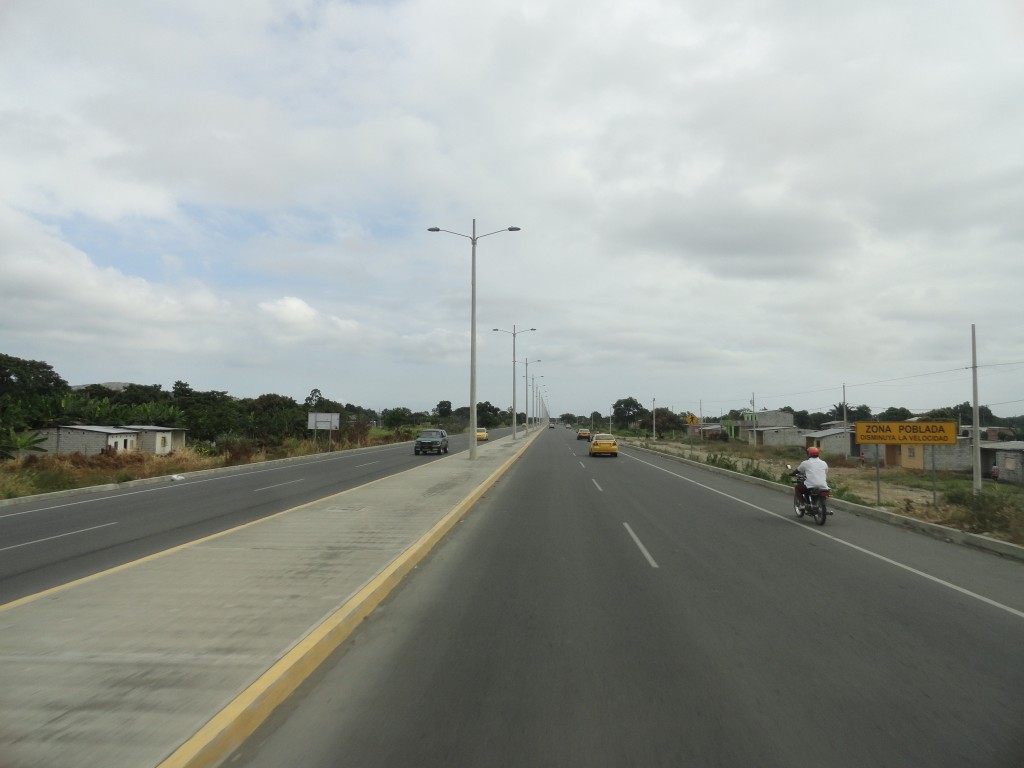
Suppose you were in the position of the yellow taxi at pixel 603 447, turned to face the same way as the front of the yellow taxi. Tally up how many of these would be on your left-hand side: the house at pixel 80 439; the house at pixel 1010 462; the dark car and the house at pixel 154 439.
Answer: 3

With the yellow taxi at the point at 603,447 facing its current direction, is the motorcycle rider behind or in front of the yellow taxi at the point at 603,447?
behind

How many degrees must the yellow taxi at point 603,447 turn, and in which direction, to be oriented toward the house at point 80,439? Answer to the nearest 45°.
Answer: approximately 90° to its left

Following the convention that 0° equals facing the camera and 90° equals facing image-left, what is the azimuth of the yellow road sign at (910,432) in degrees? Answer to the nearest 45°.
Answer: approximately 0°

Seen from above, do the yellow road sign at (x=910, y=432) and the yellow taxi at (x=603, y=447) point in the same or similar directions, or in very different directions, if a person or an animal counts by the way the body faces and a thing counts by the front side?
very different directions

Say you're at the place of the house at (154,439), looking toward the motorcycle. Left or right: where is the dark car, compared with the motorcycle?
left

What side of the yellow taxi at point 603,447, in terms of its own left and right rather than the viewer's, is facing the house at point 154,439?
left

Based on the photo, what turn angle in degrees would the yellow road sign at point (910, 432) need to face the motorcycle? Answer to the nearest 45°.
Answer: approximately 45° to its right

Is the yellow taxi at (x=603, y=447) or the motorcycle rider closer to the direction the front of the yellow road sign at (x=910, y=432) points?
the motorcycle rider

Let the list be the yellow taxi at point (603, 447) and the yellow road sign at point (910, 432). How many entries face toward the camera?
1

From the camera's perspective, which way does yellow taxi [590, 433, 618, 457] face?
away from the camera

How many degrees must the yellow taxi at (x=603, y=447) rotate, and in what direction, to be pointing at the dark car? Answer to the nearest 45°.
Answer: approximately 90° to its left
